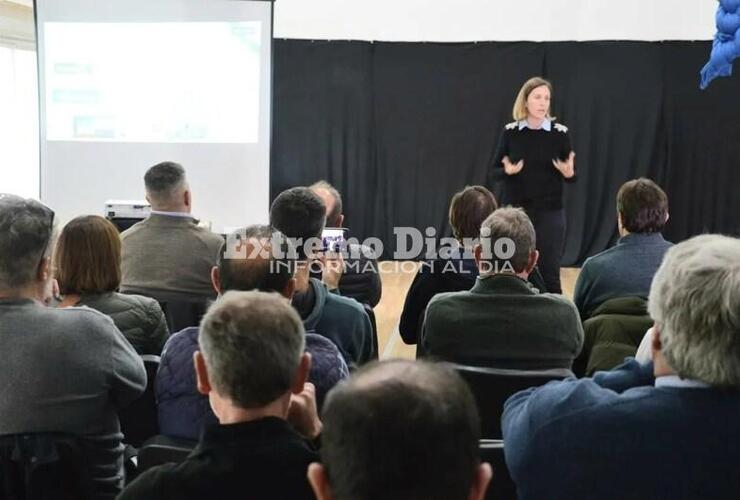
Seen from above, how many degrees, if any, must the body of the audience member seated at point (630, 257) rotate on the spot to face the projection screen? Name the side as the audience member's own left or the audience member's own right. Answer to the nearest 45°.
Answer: approximately 45° to the audience member's own left

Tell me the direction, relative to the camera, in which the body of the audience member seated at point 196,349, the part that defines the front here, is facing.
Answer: away from the camera

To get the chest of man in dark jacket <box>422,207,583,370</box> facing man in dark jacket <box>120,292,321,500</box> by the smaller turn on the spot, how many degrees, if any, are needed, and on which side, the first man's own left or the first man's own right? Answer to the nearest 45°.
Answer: approximately 180°

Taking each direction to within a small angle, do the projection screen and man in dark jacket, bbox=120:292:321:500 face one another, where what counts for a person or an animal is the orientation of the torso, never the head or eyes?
yes

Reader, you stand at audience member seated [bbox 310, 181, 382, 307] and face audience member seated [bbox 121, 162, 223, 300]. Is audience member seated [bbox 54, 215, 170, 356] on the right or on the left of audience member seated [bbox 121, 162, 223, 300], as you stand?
left

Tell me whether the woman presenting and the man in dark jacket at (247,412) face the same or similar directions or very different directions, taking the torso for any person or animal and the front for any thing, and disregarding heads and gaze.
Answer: very different directions

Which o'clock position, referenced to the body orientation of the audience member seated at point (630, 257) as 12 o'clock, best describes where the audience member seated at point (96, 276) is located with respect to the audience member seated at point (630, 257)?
the audience member seated at point (96, 276) is roughly at 8 o'clock from the audience member seated at point (630, 257).

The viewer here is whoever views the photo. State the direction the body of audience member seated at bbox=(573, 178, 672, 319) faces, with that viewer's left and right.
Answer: facing away from the viewer

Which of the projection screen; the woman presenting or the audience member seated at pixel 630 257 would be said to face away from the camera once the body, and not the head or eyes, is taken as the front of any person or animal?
the audience member seated

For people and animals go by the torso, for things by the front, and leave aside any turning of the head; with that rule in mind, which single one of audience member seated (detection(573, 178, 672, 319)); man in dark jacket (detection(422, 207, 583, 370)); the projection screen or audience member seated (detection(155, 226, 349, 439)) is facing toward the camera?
the projection screen

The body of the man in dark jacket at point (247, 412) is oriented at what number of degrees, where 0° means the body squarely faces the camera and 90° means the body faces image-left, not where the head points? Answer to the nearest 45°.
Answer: approximately 180°

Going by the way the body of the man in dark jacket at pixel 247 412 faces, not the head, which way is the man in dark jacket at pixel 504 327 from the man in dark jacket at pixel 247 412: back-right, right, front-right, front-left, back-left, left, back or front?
front-right

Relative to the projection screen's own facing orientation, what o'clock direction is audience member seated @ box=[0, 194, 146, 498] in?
The audience member seated is roughly at 12 o'clock from the projection screen.

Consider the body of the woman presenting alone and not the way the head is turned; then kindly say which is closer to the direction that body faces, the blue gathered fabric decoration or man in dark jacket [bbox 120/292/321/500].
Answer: the man in dark jacket

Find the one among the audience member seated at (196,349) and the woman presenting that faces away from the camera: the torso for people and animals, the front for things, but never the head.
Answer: the audience member seated

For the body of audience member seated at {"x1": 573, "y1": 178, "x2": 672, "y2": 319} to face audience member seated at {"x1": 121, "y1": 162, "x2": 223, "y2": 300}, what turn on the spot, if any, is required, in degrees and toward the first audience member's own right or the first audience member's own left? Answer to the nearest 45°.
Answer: approximately 90° to the first audience member's own left

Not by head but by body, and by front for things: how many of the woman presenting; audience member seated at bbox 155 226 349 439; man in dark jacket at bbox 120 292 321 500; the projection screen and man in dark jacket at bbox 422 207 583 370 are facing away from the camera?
3

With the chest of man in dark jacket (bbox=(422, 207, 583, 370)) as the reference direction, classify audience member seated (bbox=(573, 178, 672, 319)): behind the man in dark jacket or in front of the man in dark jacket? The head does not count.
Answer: in front
